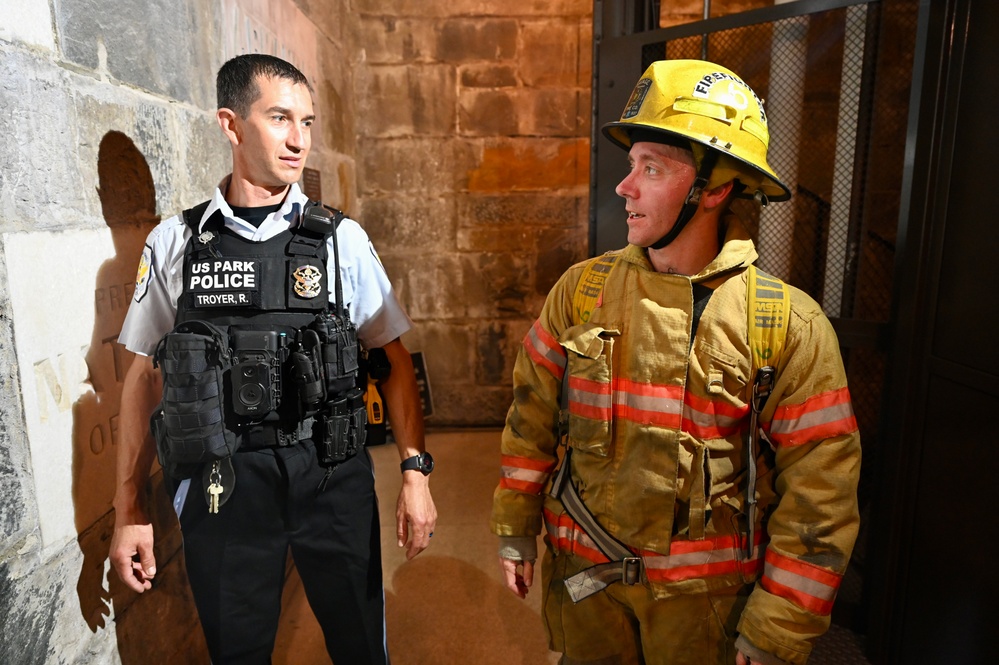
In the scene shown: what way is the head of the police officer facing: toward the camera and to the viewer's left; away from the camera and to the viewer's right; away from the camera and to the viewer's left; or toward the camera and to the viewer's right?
toward the camera and to the viewer's right

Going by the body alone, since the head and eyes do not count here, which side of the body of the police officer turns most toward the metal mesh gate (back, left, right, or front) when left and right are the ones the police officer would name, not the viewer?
left

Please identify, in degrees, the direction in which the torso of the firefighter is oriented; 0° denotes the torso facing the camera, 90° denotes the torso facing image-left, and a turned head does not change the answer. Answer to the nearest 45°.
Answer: approximately 0°

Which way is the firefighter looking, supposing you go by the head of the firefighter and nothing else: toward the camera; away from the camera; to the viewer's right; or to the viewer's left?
to the viewer's left

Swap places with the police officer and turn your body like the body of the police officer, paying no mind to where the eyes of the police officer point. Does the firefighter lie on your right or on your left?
on your left

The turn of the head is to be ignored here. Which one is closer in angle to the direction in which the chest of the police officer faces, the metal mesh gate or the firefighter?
the firefighter

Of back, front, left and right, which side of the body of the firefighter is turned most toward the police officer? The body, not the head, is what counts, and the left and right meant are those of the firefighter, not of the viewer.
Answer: right

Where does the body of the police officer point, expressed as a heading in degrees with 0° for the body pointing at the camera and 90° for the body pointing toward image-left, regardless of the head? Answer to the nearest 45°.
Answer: approximately 0°

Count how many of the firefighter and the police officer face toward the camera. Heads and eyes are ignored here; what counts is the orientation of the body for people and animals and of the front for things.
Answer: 2
